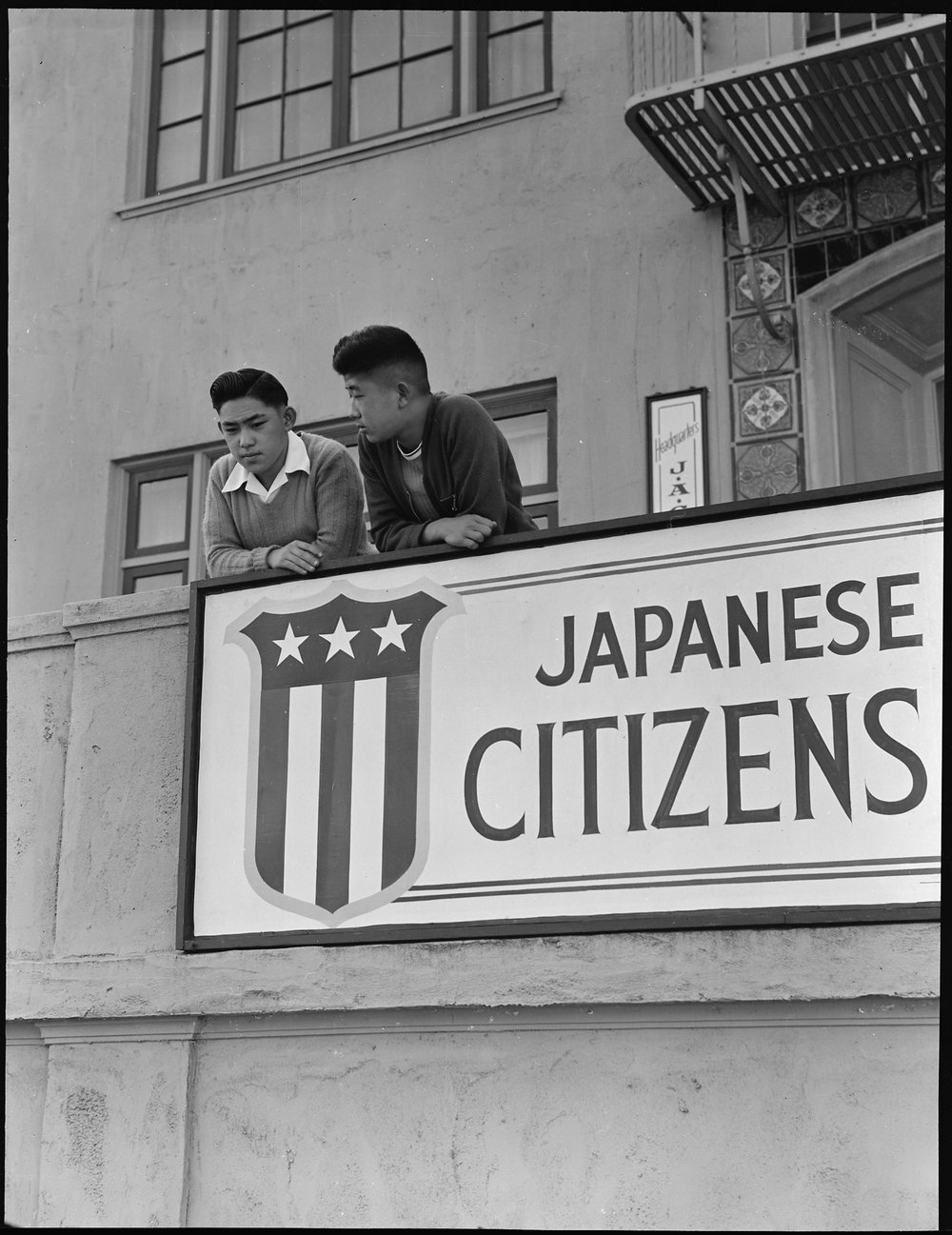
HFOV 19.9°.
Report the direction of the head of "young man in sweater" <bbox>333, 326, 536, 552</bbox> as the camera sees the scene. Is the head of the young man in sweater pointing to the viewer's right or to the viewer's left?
to the viewer's left

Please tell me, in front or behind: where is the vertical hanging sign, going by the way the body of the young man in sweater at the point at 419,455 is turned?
behind

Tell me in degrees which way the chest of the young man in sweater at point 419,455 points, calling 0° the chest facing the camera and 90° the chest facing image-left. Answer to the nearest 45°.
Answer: approximately 45°
